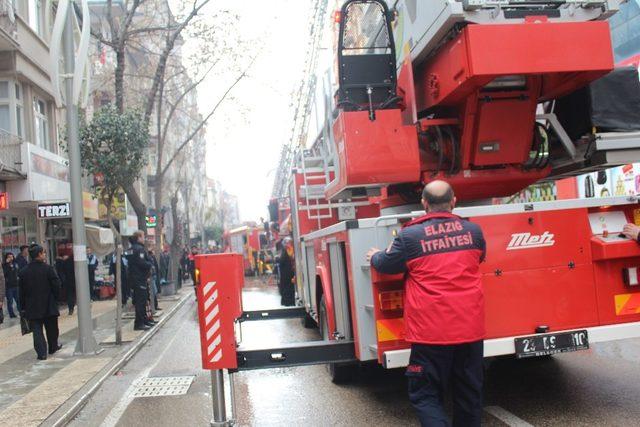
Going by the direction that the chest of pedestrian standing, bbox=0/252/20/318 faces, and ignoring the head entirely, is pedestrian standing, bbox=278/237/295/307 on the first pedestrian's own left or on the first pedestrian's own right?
on the first pedestrian's own left

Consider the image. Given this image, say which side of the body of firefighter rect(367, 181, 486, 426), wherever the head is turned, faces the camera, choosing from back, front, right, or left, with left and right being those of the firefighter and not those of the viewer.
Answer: back

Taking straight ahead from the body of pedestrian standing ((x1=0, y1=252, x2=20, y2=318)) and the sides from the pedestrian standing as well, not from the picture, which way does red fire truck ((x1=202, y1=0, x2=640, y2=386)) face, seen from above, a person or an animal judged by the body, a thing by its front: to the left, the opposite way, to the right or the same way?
the opposite way

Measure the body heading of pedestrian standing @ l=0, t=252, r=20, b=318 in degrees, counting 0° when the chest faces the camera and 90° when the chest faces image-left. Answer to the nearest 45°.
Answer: approximately 0°

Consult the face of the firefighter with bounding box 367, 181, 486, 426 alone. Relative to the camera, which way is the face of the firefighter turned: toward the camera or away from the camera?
away from the camera

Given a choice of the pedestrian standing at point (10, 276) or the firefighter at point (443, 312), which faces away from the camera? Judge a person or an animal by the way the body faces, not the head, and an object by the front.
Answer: the firefighter

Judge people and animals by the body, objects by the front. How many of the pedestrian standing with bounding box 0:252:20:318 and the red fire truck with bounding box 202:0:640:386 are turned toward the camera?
1

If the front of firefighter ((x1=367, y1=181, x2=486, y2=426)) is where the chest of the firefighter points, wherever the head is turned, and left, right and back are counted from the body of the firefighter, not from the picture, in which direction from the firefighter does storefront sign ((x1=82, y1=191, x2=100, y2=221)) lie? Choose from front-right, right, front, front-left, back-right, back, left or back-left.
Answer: front-left

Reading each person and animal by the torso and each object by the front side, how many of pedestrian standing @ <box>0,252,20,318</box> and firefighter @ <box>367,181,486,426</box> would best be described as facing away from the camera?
1
